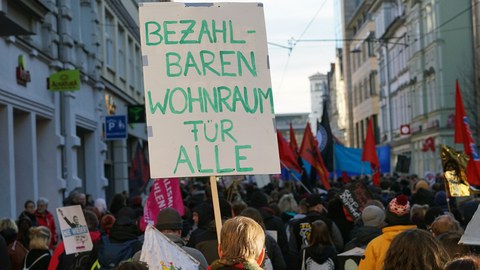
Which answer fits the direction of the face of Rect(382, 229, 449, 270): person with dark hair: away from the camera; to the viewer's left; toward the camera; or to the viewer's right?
away from the camera

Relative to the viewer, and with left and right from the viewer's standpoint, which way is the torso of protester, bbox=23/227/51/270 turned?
facing away from the viewer

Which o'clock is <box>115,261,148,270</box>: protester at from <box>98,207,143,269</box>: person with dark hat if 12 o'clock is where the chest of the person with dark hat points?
The protester is roughly at 6 o'clock from the person with dark hat.

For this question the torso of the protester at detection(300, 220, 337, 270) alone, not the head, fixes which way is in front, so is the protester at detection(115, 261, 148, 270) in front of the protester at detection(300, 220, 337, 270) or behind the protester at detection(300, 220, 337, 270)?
behind

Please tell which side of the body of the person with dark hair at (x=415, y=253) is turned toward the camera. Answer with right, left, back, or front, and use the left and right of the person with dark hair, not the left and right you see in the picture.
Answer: back

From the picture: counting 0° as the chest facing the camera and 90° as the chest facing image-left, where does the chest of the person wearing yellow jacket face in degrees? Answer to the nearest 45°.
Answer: approximately 180°

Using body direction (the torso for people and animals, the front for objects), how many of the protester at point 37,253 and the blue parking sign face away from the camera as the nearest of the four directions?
1

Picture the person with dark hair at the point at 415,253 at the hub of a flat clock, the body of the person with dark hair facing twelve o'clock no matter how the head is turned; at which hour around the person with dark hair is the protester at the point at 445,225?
The protester is roughly at 12 o'clock from the person with dark hair.

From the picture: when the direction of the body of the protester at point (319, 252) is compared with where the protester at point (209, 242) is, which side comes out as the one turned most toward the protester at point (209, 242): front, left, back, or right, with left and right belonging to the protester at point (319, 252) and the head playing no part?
left

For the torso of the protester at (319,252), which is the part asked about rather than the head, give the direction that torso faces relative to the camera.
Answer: away from the camera

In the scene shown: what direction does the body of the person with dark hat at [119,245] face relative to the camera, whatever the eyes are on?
away from the camera
